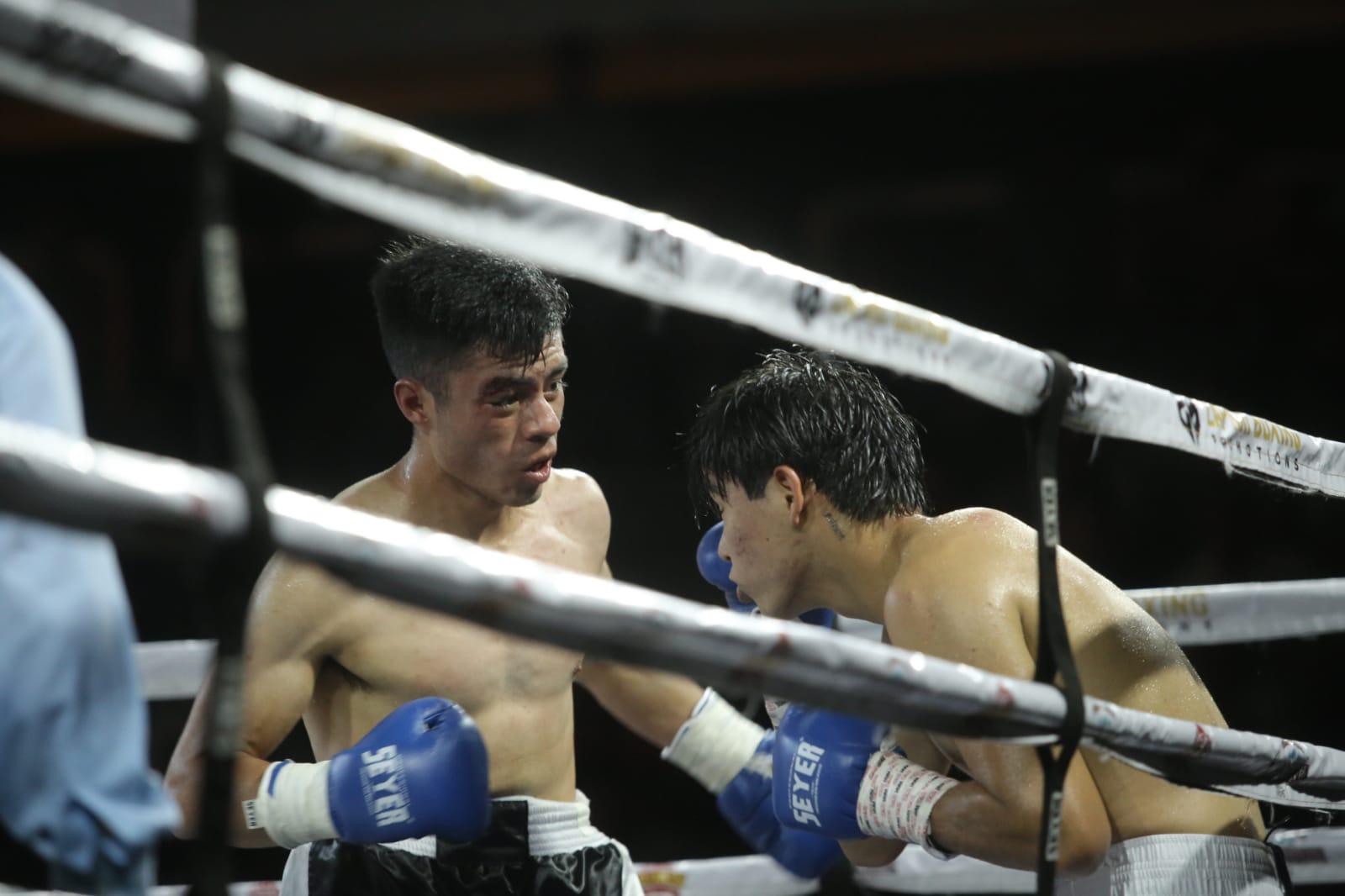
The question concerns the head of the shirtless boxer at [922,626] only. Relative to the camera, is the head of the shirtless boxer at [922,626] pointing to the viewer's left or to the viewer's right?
to the viewer's left

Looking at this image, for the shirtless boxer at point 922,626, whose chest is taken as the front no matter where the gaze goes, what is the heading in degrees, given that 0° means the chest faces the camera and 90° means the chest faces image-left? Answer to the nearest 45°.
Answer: approximately 90°

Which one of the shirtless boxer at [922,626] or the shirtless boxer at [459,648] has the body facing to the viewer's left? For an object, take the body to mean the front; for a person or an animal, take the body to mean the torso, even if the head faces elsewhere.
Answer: the shirtless boxer at [922,626]

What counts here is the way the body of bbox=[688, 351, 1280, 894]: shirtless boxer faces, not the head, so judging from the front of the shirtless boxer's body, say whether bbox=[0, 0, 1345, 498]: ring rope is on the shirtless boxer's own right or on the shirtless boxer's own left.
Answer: on the shirtless boxer's own left

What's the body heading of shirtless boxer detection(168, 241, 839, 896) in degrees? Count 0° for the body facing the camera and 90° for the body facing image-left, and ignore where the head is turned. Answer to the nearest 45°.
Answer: approximately 315°

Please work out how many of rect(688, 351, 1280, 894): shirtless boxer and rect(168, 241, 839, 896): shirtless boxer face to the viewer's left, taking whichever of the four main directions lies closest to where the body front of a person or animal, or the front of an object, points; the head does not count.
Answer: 1

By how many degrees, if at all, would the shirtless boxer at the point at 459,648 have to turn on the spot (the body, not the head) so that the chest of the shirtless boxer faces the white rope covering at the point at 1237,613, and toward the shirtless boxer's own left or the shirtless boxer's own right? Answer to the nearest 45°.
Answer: approximately 45° to the shirtless boxer's own left

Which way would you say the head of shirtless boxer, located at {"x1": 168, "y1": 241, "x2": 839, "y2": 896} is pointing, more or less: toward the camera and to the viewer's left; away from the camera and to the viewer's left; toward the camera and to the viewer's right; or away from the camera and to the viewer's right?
toward the camera and to the viewer's right

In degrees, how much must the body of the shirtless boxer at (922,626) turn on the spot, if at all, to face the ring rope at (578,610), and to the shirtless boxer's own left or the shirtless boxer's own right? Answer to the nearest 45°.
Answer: approximately 90° to the shirtless boxer's own left
